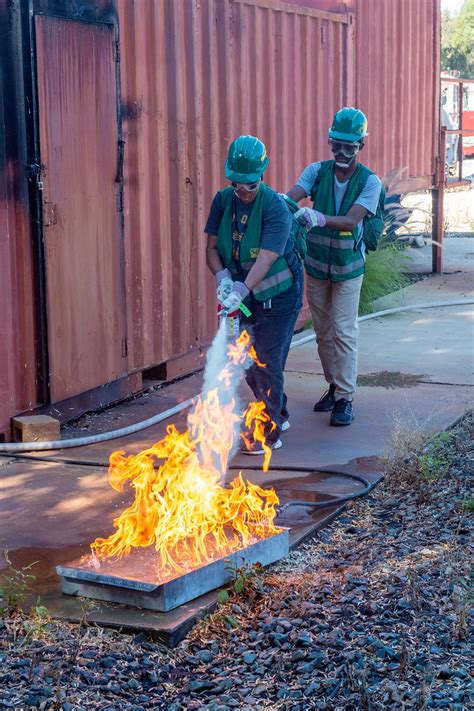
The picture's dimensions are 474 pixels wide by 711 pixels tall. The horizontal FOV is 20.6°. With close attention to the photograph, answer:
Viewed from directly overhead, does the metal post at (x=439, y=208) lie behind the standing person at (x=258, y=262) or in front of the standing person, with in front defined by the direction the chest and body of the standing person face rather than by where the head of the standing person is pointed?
behind

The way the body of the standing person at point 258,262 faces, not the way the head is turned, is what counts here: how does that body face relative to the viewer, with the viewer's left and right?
facing the viewer and to the left of the viewer

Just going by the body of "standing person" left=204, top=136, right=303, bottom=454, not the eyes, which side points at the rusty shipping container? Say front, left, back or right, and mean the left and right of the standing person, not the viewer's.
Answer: right

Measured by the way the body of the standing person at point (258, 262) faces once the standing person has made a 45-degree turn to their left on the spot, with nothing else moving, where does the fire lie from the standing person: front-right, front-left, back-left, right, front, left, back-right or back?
front

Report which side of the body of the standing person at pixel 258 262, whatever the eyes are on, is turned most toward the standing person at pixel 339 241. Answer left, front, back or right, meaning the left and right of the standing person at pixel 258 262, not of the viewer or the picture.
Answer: back

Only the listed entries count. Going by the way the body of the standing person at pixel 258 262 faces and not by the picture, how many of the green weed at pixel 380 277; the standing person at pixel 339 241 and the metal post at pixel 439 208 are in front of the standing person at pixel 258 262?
0

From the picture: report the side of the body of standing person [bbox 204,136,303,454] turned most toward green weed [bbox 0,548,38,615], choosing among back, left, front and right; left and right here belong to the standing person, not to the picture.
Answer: front

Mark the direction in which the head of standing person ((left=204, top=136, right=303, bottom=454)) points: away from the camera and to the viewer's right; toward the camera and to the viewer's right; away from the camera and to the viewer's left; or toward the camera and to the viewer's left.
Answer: toward the camera and to the viewer's left

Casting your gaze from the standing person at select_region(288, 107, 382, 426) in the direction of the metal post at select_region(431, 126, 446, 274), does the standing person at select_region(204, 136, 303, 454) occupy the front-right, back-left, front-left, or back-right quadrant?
back-left
